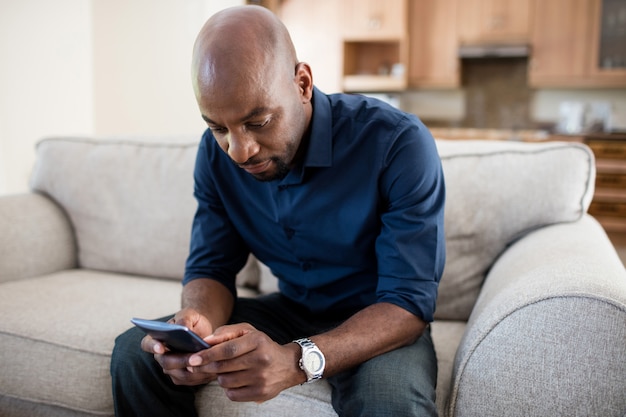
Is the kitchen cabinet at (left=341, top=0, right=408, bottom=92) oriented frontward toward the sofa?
yes

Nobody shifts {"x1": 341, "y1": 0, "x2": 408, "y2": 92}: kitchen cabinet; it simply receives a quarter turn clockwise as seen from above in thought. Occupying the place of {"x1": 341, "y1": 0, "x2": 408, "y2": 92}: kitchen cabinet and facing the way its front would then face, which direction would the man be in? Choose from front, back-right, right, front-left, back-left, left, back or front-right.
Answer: left

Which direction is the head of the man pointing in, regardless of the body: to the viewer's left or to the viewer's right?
to the viewer's left

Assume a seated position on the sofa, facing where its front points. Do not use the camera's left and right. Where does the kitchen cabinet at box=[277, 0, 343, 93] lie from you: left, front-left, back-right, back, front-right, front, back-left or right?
back-right

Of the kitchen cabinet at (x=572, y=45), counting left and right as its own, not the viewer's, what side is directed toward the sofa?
front
